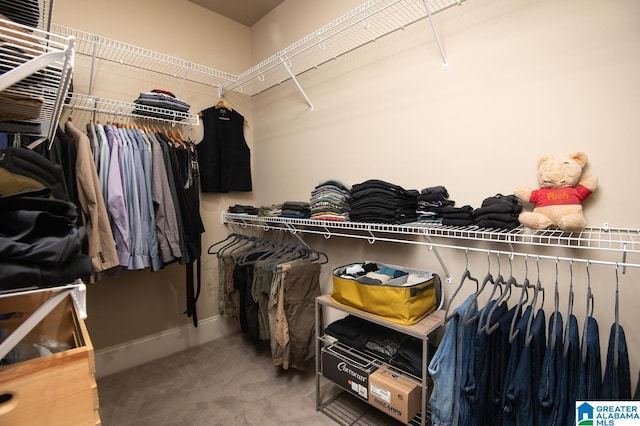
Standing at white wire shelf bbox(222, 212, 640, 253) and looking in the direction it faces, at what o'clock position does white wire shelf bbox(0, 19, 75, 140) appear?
white wire shelf bbox(0, 19, 75, 140) is roughly at 12 o'clock from white wire shelf bbox(222, 212, 640, 253).

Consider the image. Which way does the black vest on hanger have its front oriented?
toward the camera

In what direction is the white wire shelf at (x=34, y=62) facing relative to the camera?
to the viewer's right

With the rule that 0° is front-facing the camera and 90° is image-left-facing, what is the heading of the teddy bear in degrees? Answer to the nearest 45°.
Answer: approximately 0°

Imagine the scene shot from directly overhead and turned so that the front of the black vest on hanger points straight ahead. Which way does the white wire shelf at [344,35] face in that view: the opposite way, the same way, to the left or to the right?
to the right

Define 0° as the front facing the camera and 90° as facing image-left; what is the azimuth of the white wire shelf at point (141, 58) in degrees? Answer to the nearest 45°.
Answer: approximately 315°

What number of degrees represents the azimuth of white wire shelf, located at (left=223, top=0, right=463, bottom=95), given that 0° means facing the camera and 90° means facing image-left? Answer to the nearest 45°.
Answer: approximately 45°

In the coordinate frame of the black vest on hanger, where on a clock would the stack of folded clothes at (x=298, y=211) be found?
The stack of folded clothes is roughly at 11 o'clock from the black vest on hanger.

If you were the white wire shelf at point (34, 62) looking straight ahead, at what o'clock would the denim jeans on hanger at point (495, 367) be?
The denim jeans on hanger is roughly at 1 o'clock from the white wire shelf.

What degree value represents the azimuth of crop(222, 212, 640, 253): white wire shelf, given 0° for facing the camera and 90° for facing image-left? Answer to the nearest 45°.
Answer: approximately 45°

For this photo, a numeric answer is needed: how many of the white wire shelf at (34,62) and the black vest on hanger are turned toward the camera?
1
